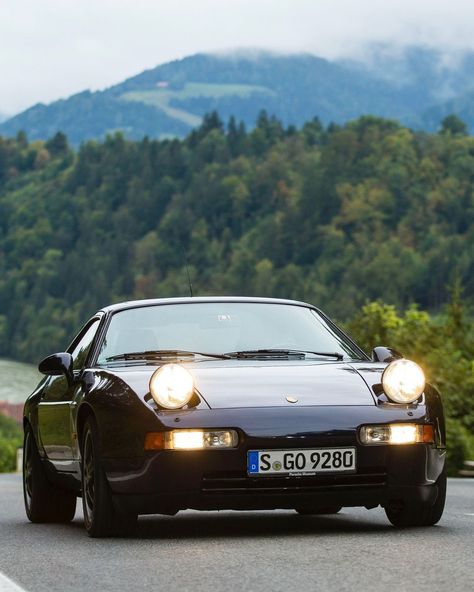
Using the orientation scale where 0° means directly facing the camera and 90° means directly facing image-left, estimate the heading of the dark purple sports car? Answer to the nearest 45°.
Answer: approximately 0°
